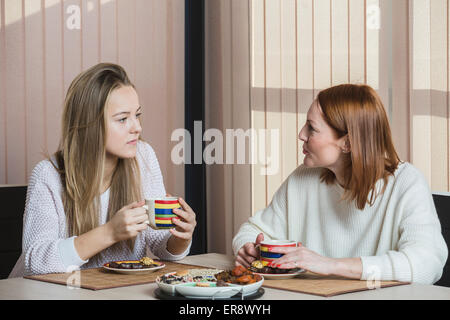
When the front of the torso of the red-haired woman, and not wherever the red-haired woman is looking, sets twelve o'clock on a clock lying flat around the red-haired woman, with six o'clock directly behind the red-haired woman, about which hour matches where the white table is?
The white table is roughly at 12 o'clock from the red-haired woman.

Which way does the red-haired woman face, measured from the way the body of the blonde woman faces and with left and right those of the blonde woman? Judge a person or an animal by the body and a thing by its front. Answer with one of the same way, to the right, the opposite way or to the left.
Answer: to the right

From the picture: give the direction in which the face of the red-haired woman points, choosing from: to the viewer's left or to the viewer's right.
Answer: to the viewer's left

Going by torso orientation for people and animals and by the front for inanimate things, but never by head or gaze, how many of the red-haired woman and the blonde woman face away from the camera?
0

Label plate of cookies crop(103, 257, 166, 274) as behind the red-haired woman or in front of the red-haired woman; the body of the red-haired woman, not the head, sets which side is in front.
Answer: in front

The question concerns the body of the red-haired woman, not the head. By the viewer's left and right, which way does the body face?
facing the viewer and to the left of the viewer

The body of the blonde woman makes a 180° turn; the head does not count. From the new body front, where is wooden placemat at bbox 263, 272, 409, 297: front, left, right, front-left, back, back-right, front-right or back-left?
back

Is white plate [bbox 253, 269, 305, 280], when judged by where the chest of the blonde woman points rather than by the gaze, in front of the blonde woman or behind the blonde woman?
in front

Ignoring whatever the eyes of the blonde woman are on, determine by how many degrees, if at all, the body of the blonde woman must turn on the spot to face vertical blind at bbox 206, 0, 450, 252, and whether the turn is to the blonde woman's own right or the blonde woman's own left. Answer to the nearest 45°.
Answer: approximately 90° to the blonde woman's own left

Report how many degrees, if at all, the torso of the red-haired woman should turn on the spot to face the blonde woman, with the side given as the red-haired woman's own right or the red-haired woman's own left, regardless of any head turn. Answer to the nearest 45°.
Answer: approximately 45° to the red-haired woman's own right

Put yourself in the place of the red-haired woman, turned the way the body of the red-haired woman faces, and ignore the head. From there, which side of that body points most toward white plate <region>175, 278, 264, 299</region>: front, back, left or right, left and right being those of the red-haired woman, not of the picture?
front
